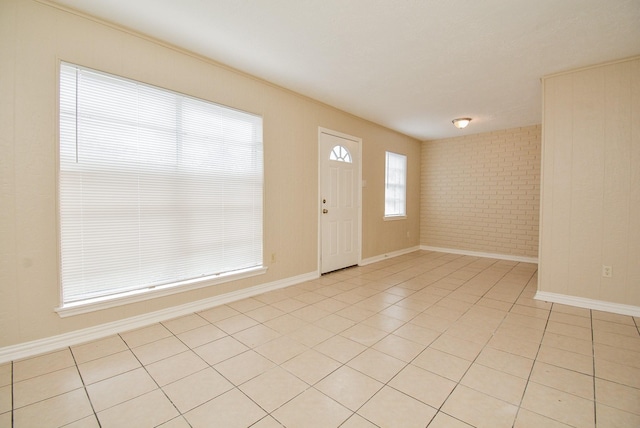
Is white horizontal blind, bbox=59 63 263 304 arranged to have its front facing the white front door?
no

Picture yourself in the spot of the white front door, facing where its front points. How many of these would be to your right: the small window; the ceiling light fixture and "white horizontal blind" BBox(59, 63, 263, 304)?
1

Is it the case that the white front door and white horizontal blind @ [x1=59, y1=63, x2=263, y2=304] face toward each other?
no

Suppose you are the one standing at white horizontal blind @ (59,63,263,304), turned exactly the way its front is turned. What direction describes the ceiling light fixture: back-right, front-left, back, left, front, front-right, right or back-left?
front-left

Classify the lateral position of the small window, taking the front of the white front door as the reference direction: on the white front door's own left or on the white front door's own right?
on the white front door's own left

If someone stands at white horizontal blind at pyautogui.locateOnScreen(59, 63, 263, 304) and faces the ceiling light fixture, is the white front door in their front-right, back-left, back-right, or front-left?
front-left

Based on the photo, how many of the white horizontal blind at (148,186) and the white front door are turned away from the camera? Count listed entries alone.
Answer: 0

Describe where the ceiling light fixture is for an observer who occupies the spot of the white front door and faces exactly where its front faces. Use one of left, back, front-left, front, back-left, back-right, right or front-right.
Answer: front-left

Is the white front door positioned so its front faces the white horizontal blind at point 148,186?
no

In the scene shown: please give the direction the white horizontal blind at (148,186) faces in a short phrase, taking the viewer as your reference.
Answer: facing the viewer and to the right of the viewer

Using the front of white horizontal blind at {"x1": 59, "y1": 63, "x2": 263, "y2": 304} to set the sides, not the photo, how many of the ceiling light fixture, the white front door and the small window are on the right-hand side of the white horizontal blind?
0
